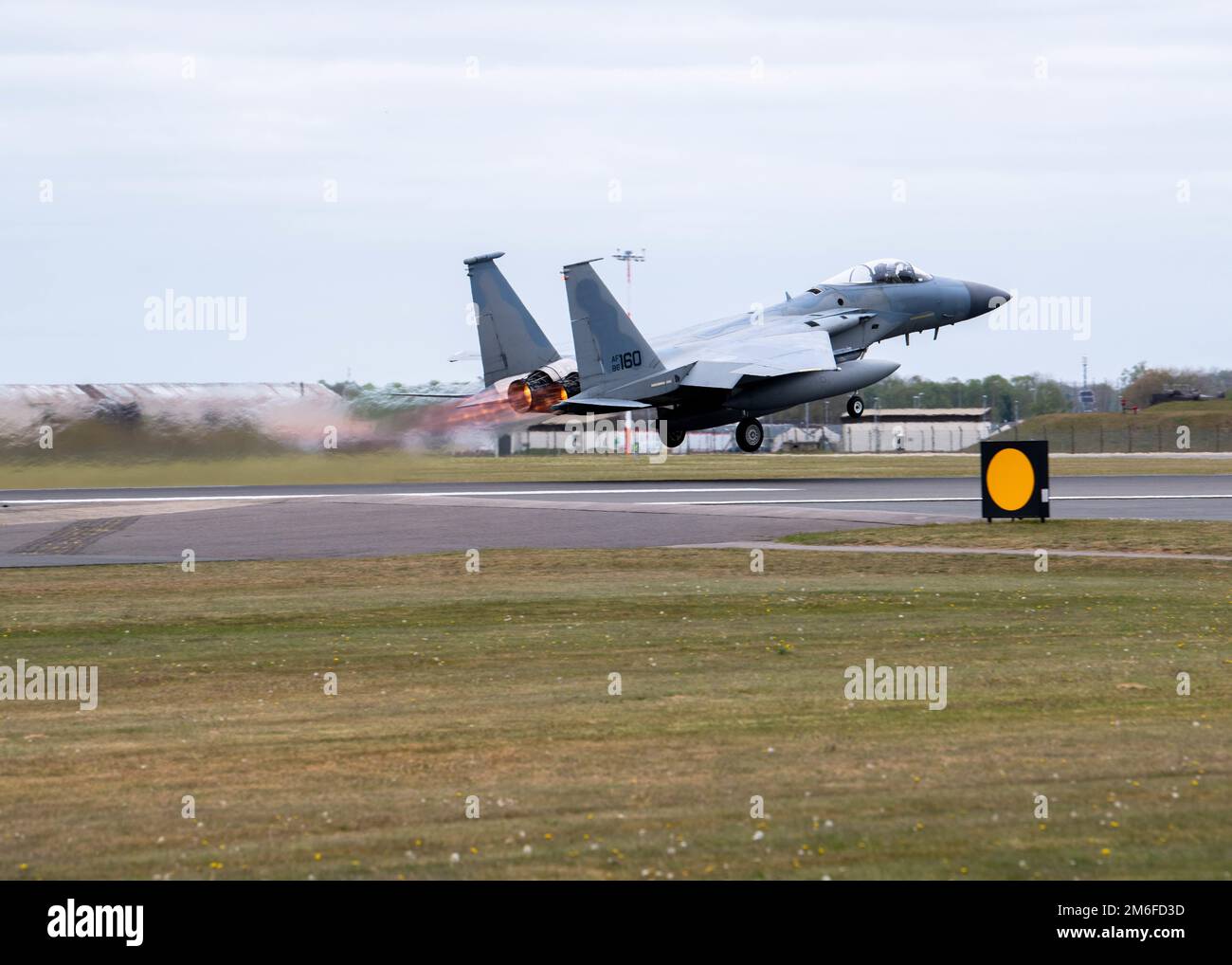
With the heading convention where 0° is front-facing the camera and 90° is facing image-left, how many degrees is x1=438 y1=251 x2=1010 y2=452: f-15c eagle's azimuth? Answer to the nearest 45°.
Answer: approximately 225°
